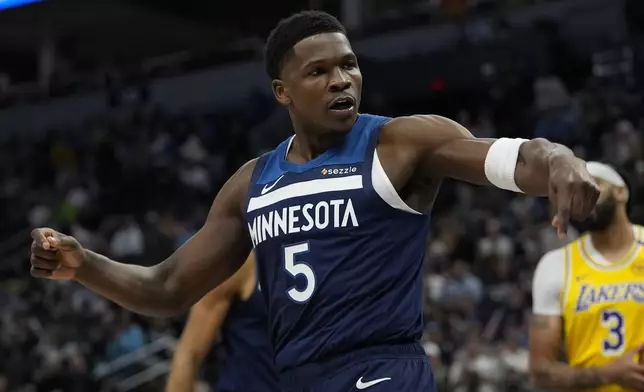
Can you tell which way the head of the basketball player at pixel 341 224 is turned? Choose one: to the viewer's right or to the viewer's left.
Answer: to the viewer's right

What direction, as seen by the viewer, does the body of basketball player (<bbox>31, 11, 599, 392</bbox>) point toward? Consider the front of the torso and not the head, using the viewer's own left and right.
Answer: facing the viewer and to the left of the viewer

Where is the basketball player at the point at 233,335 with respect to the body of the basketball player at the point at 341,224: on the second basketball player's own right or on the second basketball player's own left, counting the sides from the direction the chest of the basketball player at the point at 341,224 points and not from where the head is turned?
on the second basketball player's own right

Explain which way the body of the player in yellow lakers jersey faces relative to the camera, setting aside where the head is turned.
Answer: toward the camera

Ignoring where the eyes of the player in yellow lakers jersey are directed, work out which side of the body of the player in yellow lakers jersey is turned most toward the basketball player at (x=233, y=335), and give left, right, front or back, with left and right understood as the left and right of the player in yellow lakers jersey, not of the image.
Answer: right
